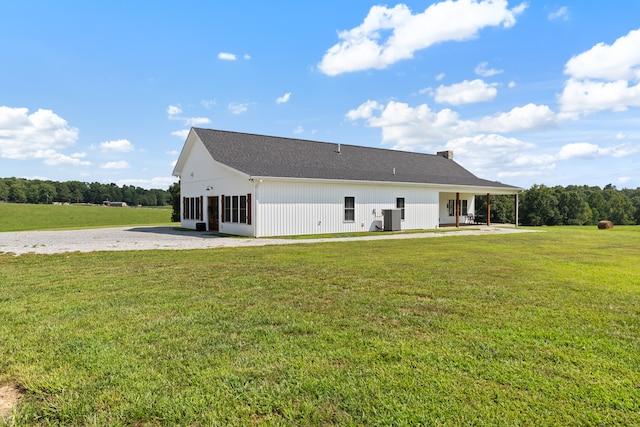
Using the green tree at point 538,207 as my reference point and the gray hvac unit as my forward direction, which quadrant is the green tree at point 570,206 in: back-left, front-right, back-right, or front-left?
back-left

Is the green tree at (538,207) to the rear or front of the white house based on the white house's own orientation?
to the rear

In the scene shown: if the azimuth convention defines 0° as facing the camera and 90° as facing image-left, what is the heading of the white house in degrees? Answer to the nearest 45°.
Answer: approximately 45°
